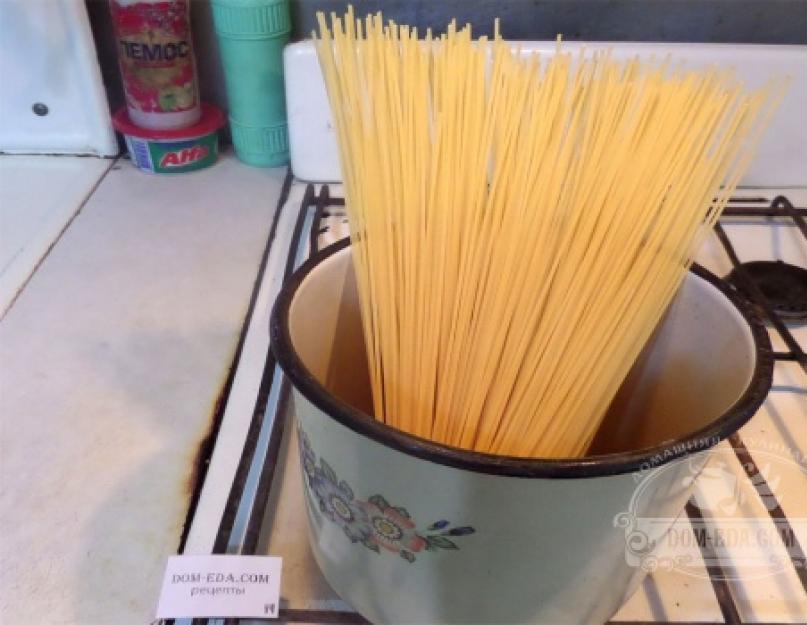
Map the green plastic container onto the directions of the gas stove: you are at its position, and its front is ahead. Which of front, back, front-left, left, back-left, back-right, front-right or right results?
back-right

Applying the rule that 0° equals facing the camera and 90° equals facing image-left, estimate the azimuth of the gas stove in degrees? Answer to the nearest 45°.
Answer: approximately 0°

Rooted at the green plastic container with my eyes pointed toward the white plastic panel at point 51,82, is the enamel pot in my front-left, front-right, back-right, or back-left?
back-left

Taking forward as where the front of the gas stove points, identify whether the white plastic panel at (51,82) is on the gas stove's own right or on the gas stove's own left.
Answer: on the gas stove's own right
